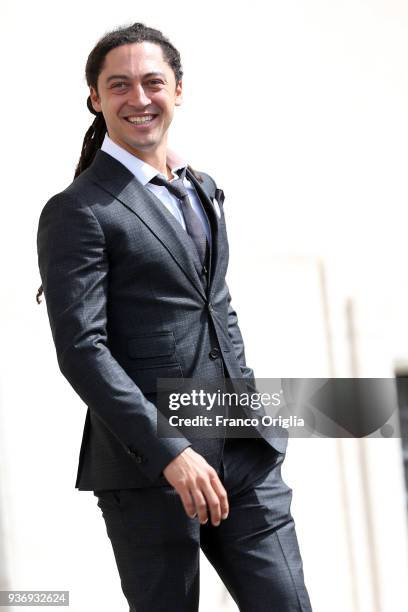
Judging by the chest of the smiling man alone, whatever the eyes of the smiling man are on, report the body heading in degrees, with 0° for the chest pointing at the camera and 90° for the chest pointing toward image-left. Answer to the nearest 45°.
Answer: approximately 315°
